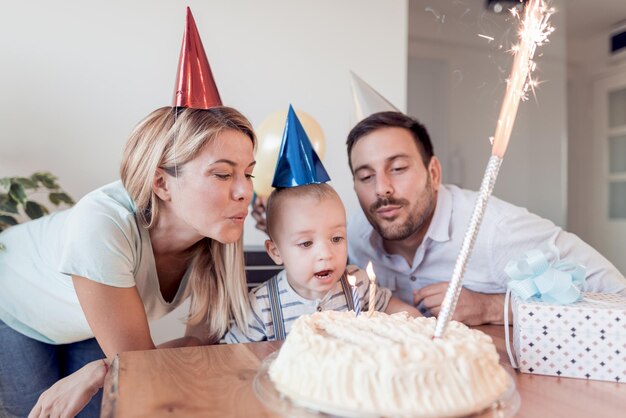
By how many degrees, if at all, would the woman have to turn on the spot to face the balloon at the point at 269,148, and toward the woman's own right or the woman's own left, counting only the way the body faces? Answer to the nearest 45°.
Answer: approximately 90° to the woman's own left

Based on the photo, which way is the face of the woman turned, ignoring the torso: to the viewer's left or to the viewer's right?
to the viewer's right

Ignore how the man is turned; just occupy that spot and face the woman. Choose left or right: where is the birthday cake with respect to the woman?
left

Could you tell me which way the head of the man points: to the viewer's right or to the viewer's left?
to the viewer's left

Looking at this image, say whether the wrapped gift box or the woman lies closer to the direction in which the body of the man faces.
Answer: the woman

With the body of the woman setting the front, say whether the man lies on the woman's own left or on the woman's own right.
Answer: on the woman's own left

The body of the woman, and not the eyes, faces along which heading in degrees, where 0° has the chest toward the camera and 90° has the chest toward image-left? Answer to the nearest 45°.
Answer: approximately 315°

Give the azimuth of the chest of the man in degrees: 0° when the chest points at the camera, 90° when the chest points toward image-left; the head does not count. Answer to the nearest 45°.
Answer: approximately 45°

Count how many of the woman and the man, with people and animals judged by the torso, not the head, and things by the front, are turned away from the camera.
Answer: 0

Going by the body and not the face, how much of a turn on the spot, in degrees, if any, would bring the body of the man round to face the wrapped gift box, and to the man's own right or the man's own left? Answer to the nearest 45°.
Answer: approximately 45° to the man's own left

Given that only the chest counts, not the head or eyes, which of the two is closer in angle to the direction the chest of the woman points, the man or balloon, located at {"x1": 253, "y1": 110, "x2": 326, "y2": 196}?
the man
